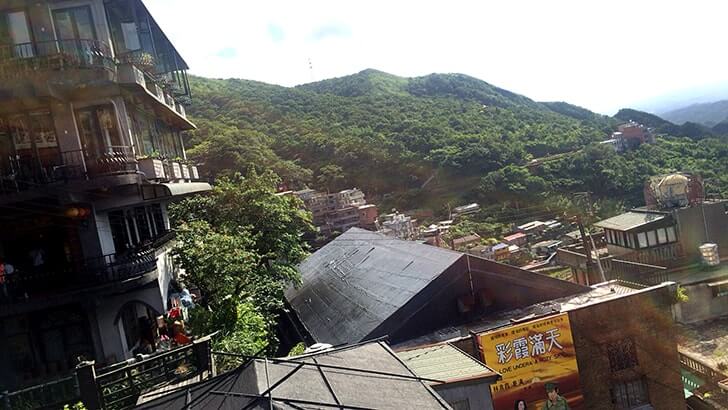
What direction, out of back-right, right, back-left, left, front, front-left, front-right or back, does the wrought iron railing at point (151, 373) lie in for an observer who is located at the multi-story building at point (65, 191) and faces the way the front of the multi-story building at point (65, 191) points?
front-right

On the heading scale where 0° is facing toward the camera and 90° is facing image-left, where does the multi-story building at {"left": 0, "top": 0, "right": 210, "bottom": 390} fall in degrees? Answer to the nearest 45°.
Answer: approximately 315°

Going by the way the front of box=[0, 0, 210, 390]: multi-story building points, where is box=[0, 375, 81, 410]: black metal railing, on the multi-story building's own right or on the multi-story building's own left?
on the multi-story building's own right
